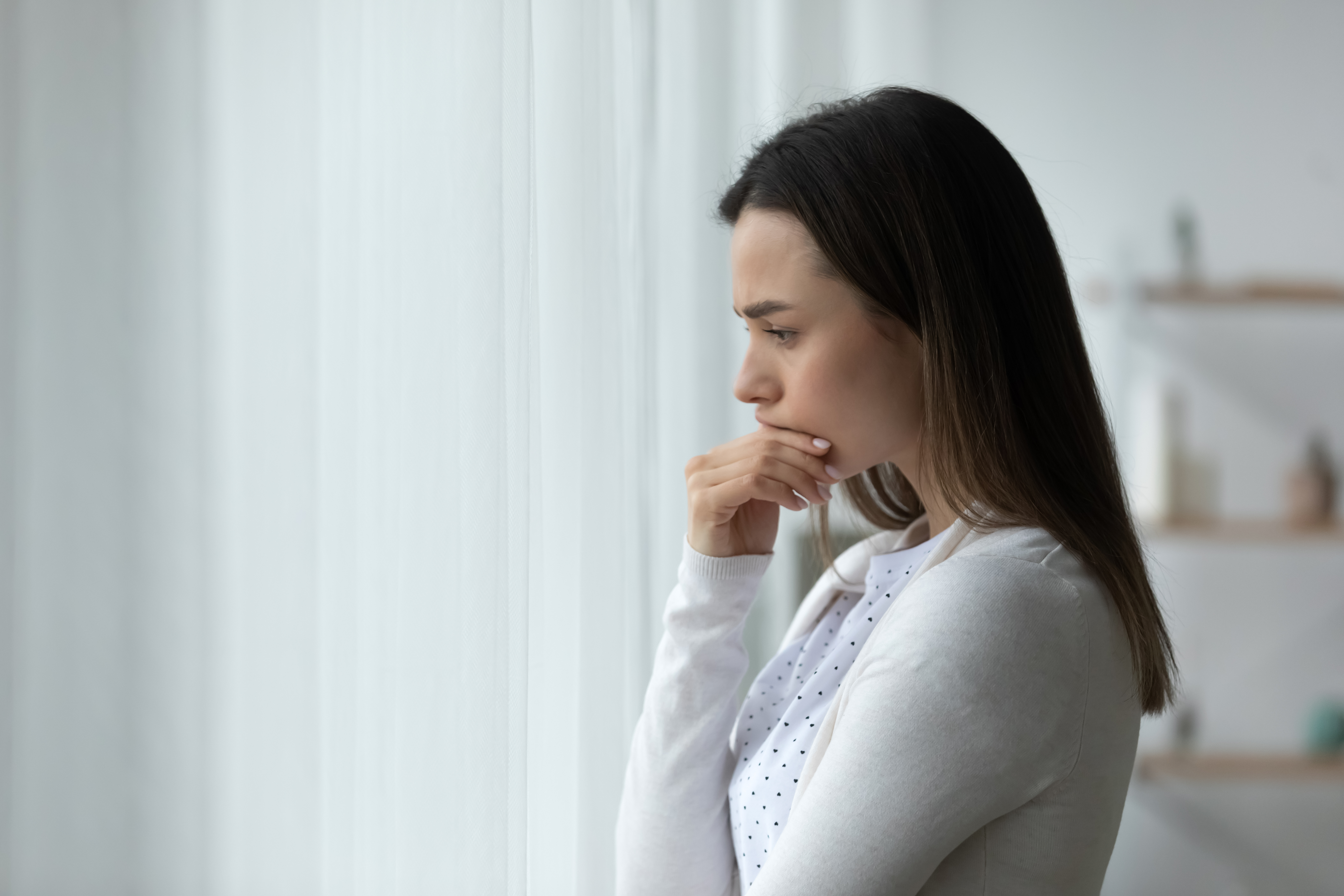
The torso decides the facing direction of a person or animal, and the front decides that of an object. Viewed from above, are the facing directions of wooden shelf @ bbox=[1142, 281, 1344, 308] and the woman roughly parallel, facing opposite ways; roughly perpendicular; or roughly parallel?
roughly perpendicular

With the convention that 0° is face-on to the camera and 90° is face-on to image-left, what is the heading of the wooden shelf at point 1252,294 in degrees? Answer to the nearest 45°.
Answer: approximately 0°

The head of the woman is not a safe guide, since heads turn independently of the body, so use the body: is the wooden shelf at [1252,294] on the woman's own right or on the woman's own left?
on the woman's own right

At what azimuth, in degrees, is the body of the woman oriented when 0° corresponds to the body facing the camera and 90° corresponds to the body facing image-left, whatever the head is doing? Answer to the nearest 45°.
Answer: approximately 90°

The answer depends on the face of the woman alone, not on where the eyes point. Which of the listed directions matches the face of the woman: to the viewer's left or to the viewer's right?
to the viewer's left

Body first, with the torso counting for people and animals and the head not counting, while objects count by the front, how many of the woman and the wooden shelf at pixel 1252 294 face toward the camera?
1

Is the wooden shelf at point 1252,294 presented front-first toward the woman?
yes
